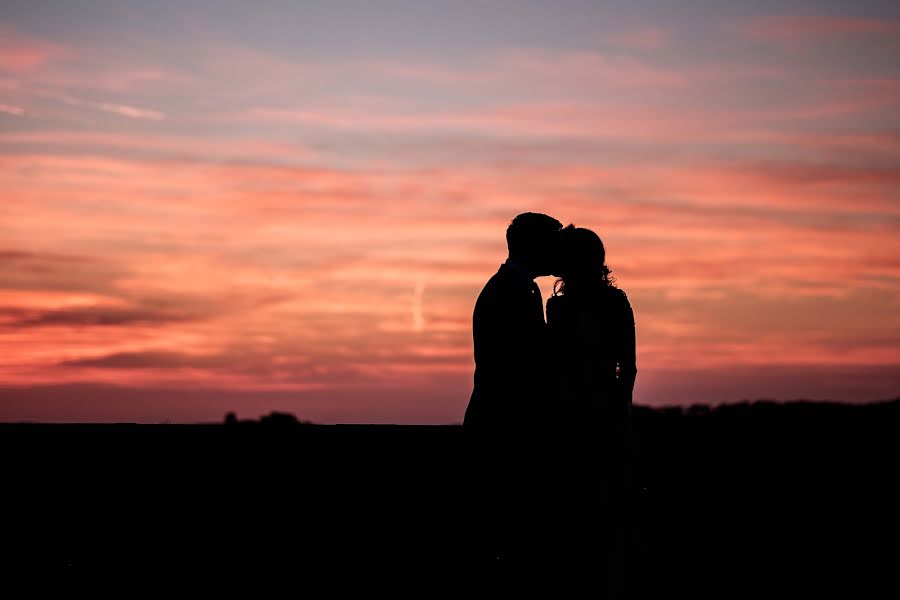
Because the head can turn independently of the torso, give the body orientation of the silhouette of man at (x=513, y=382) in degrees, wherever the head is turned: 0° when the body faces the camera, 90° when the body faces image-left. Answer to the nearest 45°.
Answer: approximately 270°

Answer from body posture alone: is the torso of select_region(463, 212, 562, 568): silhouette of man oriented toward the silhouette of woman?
yes

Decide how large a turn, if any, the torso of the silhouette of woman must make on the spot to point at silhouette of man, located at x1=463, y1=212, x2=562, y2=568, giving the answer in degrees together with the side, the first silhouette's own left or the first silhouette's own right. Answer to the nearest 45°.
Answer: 0° — they already face them

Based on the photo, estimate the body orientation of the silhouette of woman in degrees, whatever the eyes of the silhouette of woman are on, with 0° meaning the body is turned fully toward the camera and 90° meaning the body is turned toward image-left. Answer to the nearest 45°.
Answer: approximately 90°

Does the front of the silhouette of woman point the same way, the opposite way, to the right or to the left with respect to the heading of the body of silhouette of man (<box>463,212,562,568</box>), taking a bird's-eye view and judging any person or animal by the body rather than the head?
the opposite way

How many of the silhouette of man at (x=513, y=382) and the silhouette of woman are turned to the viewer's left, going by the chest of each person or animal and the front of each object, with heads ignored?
1
